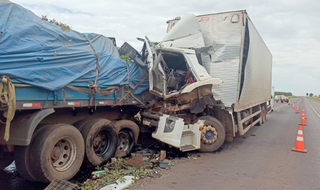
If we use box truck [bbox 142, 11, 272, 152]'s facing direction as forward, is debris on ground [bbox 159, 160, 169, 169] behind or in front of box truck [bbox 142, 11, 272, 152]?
in front

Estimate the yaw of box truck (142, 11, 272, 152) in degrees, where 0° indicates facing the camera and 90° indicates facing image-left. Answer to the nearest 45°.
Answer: approximately 45°

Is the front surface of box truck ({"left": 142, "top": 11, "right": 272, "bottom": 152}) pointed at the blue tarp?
yes
